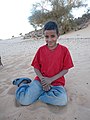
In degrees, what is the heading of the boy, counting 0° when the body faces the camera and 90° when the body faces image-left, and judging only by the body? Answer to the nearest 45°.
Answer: approximately 0°
